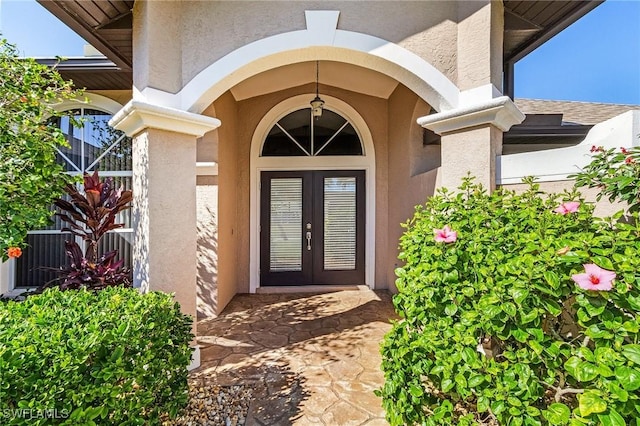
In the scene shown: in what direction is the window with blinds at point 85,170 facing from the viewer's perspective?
toward the camera

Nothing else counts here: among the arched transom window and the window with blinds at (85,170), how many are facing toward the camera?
2

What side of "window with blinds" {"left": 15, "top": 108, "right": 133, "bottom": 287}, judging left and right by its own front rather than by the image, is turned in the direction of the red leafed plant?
front

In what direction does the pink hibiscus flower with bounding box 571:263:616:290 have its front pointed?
toward the camera

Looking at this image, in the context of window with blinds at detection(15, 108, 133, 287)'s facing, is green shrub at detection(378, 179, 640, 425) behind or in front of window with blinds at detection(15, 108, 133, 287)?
in front

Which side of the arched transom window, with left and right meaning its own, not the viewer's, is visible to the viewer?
front

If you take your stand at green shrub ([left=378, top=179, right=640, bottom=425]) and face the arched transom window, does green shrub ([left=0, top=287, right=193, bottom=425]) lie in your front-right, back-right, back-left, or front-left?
front-left

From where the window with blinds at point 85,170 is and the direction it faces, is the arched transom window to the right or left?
on its left

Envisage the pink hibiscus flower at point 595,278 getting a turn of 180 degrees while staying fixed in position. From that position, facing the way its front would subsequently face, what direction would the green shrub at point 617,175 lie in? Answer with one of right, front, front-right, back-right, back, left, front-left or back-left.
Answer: front
